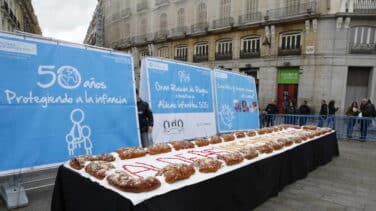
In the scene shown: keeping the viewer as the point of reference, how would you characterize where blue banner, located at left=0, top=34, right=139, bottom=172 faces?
facing the viewer and to the right of the viewer

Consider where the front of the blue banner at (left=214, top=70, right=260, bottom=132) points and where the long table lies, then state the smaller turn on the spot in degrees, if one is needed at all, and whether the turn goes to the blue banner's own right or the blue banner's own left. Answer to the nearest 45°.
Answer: approximately 45° to the blue banner's own right

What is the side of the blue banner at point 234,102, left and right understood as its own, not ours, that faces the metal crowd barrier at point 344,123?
left

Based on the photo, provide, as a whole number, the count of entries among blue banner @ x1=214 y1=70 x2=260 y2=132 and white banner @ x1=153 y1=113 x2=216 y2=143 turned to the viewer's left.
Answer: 0

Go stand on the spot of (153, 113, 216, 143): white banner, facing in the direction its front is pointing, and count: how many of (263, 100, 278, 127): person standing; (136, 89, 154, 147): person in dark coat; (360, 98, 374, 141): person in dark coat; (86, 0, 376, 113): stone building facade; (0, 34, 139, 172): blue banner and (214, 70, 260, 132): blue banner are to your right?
2

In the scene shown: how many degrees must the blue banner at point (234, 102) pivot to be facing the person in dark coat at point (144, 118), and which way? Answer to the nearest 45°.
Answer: approximately 90° to its right

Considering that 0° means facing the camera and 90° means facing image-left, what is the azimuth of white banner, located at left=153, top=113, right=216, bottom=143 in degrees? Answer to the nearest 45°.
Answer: approximately 315°

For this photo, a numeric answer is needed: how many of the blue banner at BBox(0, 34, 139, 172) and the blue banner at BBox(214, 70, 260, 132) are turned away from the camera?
0

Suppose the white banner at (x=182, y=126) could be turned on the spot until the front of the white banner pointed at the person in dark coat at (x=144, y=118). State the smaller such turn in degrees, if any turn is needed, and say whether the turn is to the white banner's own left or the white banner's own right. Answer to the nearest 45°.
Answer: approximately 90° to the white banner's own right
